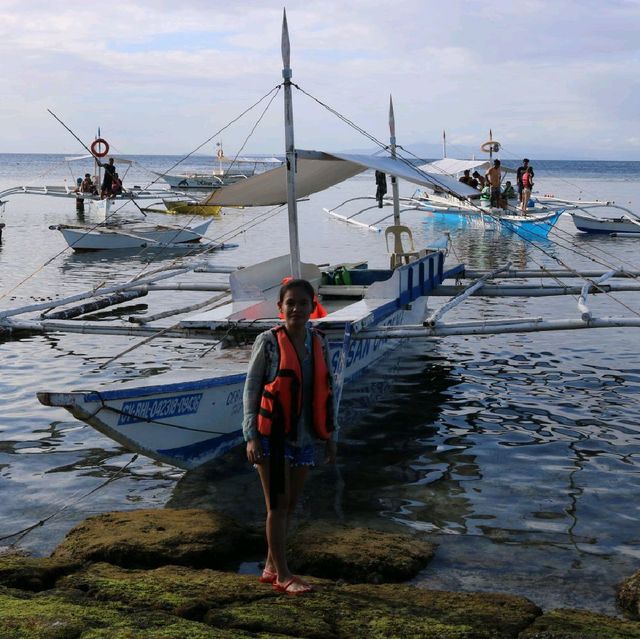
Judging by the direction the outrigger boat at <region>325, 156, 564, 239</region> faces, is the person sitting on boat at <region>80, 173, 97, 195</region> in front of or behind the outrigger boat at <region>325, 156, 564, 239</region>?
behind

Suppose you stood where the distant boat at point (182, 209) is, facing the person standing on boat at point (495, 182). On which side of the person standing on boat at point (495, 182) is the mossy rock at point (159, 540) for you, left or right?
right

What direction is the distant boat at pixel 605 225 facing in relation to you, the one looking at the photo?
facing to the left of the viewer

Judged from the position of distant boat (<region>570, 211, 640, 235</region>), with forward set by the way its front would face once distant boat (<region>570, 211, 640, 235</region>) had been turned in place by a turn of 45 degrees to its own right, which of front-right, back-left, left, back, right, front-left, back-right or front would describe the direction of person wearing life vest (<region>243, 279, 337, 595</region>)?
back-left

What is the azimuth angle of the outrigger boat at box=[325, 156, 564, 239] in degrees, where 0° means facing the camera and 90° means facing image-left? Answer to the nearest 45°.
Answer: approximately 315°

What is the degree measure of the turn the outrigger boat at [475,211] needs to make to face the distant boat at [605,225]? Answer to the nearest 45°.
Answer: approximately 45° to its left

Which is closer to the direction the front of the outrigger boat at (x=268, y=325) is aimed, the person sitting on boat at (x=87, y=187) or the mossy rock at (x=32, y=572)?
the mossy rock

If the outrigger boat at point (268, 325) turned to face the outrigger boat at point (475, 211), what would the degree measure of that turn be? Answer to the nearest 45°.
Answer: approximately 135° to its right

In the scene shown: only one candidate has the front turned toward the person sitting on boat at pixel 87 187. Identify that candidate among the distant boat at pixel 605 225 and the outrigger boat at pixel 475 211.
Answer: the distant boat

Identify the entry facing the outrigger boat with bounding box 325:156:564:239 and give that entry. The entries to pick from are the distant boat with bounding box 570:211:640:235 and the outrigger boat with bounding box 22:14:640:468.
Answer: the distant boat

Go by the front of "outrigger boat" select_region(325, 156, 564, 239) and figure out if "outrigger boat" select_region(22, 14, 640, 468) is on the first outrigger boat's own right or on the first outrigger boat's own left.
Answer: on the first outrigger boat's own right

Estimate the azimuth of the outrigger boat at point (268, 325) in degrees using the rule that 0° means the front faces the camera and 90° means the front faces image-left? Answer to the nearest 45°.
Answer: approximately 45°

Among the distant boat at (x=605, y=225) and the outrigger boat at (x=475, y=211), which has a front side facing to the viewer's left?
the distant boat
